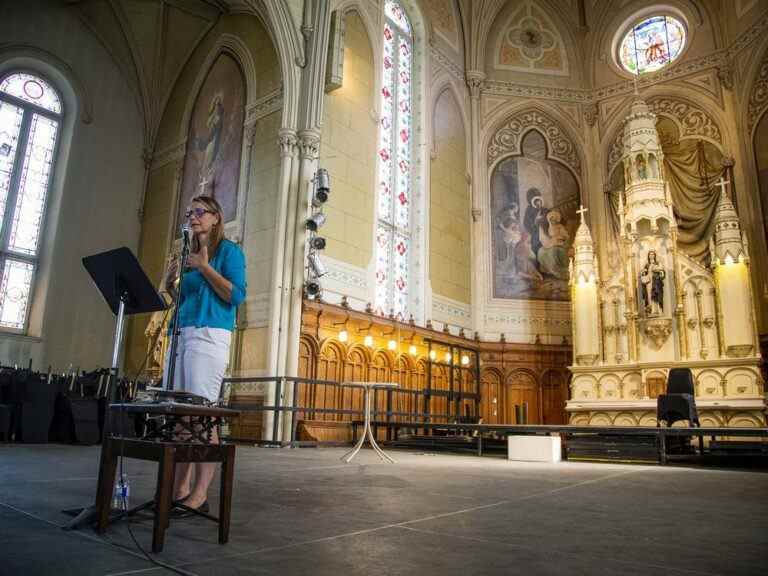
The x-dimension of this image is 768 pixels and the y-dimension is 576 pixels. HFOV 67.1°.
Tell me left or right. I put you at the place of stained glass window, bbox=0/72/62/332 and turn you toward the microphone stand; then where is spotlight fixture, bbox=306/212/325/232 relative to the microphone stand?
left

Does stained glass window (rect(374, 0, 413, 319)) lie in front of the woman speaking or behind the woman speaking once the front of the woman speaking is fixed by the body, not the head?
behind

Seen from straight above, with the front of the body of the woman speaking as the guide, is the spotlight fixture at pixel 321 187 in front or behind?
behind
